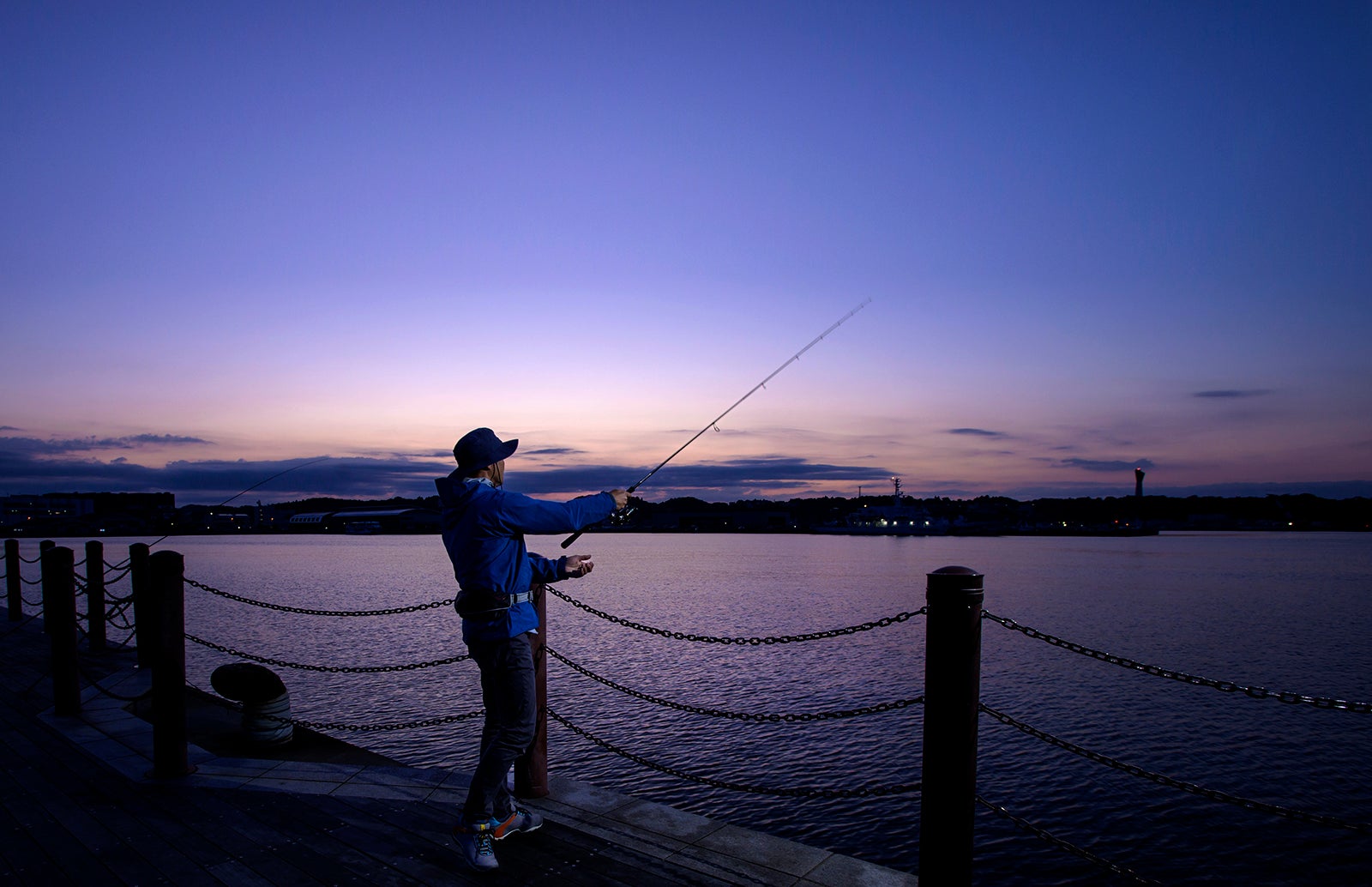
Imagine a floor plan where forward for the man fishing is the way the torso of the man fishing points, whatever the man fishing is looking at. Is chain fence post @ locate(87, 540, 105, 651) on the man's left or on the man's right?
on the man's left

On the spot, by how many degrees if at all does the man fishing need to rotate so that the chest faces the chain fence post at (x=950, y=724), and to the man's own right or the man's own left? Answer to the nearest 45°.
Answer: approximately 45° to the man's own right

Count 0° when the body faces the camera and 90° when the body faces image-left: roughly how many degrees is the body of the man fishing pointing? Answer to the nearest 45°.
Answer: approximately 270°

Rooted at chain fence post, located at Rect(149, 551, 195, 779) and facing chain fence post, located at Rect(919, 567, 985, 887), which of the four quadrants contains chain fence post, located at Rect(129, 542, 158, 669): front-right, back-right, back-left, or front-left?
back-left

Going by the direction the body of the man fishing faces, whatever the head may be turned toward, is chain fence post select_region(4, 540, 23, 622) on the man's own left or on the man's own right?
on the man's own left

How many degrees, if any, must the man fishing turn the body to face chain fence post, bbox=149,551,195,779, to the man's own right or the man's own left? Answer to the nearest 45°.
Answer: approximately 135° to the man's own left

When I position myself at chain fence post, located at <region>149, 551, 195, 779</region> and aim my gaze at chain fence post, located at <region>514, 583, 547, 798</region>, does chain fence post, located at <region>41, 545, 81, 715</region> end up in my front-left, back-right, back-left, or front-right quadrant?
back-left
